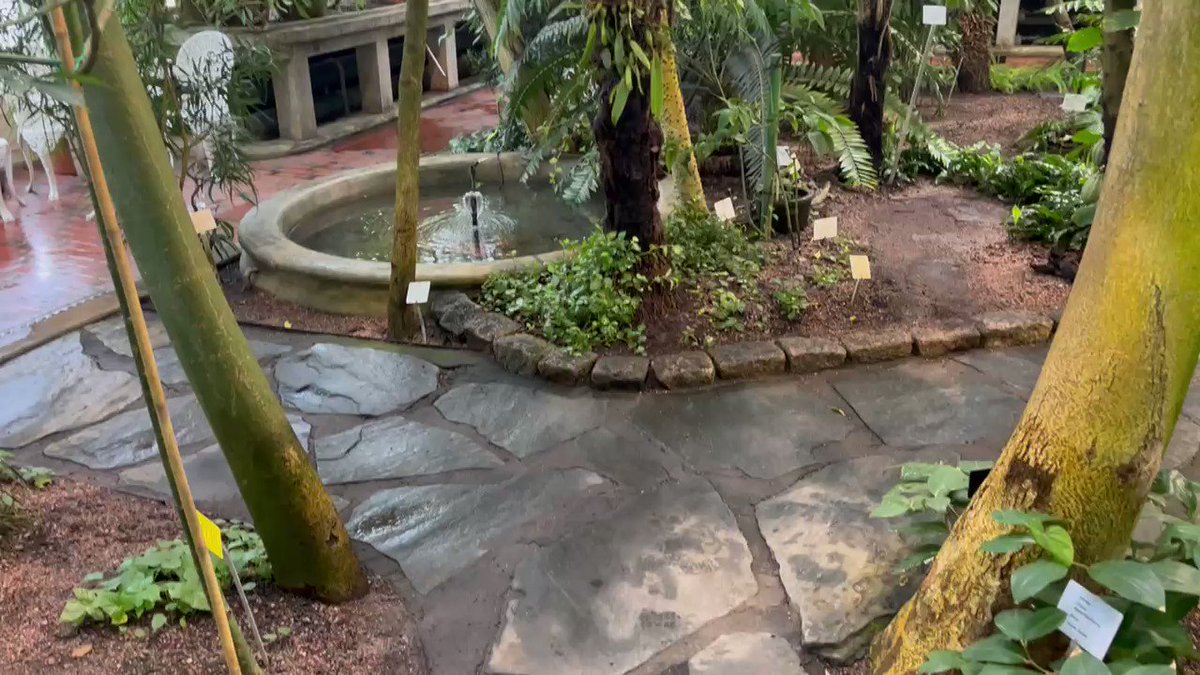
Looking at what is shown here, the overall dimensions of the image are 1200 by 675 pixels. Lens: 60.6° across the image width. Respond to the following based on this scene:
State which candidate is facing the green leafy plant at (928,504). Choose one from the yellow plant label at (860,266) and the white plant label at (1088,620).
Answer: the yellow plant label

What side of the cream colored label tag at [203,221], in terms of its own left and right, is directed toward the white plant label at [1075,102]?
left

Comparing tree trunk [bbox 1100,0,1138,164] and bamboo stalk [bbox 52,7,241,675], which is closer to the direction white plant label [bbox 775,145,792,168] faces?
the bamboo stalk

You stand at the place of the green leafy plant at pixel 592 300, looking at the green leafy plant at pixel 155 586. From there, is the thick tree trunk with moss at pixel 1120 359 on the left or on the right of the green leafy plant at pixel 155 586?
left

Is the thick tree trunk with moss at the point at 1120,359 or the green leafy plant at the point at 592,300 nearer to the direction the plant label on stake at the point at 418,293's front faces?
the thick tree trunk with moss

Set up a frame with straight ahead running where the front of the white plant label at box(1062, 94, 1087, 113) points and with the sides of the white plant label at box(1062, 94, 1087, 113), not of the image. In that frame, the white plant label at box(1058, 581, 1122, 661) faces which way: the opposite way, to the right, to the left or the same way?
the same way

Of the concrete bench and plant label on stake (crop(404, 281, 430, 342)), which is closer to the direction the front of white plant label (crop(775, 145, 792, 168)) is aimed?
the plant label on stake

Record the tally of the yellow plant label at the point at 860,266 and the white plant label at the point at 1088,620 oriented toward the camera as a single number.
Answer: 2

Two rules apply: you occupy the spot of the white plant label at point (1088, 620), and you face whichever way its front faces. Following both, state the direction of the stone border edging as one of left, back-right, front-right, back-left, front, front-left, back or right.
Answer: back-right

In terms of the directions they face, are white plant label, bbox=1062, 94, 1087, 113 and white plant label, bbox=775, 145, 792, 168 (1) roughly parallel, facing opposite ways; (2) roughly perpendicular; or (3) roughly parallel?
roughly parallel

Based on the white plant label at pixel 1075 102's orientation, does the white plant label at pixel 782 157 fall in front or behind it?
in front

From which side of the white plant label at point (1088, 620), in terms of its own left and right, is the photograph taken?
front

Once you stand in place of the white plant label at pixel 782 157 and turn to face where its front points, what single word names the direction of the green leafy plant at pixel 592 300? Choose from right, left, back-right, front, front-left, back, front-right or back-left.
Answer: front-right

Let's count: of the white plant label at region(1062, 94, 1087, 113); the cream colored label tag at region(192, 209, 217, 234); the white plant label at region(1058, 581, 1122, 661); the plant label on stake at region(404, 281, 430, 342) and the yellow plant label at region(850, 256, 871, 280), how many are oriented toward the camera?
5

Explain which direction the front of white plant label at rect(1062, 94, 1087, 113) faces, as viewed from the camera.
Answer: facing the viewer

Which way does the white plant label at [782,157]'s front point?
toward the camera
